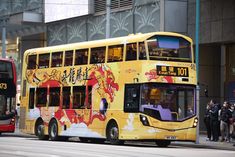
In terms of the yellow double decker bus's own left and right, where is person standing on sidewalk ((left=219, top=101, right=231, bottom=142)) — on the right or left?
on its left

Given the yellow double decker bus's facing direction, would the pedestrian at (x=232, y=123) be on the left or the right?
on its left

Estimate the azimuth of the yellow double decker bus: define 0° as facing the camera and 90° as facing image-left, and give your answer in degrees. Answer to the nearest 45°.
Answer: approximately 315°

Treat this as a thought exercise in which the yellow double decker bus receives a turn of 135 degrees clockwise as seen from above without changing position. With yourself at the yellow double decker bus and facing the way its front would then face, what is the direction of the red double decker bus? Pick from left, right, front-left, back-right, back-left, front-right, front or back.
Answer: front-right

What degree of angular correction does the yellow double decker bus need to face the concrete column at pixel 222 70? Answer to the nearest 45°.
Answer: approximately 90° to its left

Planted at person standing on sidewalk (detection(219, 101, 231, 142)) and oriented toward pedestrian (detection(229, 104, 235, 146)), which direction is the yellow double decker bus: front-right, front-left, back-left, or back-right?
back-right
